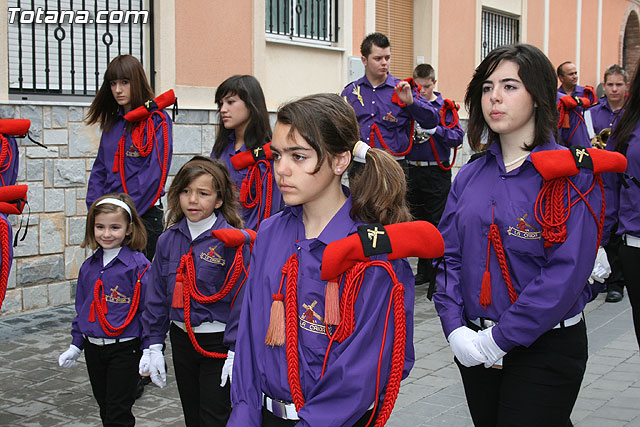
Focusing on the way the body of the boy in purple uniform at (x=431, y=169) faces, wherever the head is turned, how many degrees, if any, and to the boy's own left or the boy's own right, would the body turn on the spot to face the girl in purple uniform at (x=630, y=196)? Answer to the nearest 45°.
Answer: approximately 45° to the boy's own left

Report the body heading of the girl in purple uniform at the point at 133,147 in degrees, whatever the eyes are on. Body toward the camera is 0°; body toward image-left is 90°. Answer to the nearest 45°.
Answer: approximately 45°

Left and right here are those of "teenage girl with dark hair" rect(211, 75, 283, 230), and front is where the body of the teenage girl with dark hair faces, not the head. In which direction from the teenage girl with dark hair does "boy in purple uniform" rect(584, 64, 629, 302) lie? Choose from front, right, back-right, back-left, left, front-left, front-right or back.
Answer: back

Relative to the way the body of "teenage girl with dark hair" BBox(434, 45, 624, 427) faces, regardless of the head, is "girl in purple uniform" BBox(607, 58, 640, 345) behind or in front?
behind

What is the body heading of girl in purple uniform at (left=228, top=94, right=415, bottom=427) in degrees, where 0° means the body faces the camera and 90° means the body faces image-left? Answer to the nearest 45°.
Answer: approximately 45°

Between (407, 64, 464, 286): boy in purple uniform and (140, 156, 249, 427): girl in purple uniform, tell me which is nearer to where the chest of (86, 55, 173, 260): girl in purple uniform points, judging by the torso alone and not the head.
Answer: the girl in purple uniform
